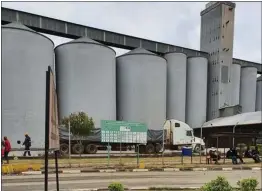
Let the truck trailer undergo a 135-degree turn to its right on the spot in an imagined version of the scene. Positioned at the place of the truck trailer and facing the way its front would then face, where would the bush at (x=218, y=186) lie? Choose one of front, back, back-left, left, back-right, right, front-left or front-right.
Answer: front-left

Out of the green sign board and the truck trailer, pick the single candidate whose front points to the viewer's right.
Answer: the truck trailer

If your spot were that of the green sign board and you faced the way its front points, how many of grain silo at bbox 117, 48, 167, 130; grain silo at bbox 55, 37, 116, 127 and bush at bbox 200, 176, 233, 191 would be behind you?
2

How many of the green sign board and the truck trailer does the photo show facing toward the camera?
1

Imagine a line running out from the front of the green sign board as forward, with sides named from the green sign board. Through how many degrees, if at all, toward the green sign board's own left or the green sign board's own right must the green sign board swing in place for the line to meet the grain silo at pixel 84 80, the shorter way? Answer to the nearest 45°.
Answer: approximately 180°

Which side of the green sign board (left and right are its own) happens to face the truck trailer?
back

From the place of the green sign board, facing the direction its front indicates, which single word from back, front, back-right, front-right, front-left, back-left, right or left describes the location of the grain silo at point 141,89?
back

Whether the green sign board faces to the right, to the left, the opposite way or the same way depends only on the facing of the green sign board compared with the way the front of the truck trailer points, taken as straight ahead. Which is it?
to the right

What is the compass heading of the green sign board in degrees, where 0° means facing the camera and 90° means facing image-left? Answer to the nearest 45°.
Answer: approximately 0°

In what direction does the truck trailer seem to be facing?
to the viewer's right
